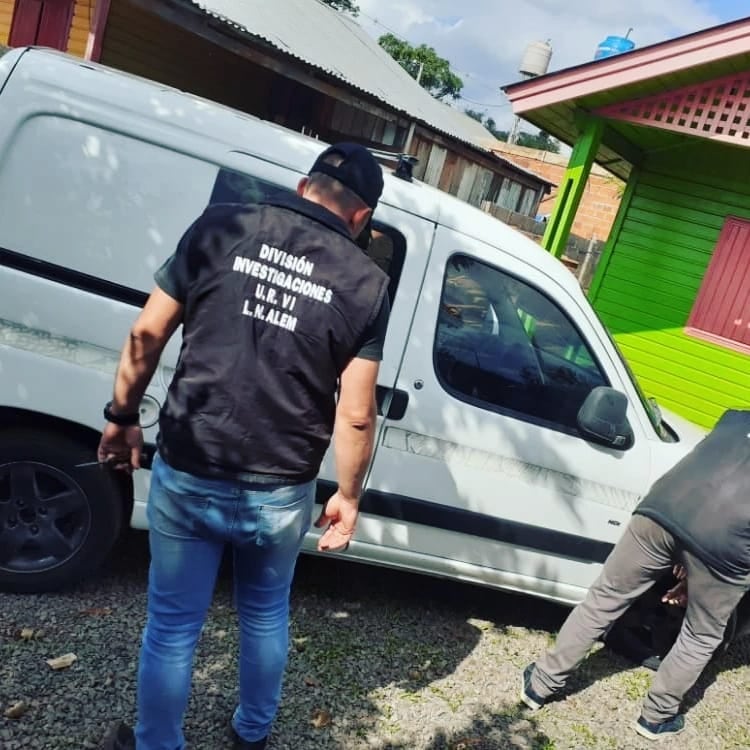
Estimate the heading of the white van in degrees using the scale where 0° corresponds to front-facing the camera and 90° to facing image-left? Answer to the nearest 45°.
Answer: approximately 270°

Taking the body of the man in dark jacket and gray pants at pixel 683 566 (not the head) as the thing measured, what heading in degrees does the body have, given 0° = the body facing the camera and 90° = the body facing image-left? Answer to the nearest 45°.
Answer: approximately 225°

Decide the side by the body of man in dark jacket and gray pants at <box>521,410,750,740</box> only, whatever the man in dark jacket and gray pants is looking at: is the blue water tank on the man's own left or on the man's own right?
on the man's own left

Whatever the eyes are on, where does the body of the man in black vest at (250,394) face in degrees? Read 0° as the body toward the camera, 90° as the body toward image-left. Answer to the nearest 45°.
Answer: approximately 180°

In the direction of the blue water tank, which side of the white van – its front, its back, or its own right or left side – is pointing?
left

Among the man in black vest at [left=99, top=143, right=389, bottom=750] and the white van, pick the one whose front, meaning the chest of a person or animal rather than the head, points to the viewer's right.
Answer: the white van

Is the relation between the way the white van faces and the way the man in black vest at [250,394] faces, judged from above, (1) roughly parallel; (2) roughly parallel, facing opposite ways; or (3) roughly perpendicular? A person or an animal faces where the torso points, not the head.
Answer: roughly perpendicular

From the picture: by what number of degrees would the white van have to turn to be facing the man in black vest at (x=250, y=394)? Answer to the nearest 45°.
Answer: approximately 90° to its right

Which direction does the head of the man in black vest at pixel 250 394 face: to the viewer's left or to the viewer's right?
to the viewer's right
